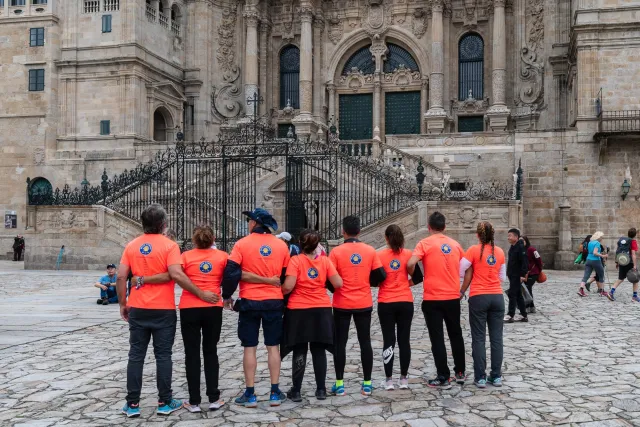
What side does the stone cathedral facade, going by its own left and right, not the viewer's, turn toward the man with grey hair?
front

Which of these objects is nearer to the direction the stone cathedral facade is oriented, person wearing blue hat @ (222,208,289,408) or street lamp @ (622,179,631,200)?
the person wearing blue hat

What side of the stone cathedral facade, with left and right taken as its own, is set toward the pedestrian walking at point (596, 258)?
front

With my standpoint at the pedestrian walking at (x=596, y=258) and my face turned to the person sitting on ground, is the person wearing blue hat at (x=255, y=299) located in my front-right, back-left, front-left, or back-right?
front-left

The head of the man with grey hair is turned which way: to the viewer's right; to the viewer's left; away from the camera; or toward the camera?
away from the camera

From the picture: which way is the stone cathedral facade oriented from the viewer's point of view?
toward the camera

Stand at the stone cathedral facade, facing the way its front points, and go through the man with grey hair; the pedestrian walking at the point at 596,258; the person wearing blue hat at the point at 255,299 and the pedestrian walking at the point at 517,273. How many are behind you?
0

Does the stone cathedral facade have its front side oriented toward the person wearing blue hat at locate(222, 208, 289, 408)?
yes

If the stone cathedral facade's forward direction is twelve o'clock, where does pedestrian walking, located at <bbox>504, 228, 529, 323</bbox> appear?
The pedestrian walking is roughly at 12 o'clock from the stone cathedral facade.

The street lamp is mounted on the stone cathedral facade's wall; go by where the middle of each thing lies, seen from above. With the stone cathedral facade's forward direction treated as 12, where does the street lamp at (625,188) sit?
The street lamp is roughly at 10 o'clock from the stone cathedral facade.

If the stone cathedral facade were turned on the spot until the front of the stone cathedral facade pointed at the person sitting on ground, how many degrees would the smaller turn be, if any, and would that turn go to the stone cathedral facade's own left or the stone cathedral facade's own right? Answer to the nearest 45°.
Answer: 0° — it already faces them
